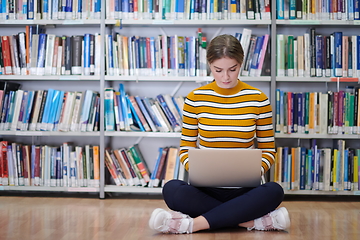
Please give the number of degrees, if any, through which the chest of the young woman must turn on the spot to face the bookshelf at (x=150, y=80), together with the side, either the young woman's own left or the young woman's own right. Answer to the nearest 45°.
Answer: approximately 135° to the young woman's own right

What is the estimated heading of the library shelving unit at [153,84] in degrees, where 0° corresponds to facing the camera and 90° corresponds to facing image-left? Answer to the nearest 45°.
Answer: approximately 0°

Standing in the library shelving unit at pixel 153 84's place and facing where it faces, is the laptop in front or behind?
in front

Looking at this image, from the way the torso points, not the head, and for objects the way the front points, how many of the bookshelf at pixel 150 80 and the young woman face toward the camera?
2

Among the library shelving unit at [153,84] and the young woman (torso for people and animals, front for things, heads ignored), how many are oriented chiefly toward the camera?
2

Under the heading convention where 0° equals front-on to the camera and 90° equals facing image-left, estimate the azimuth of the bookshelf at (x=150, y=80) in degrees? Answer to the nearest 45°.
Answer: approximately 0°

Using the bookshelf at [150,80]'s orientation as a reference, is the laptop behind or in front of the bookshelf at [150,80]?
in front
